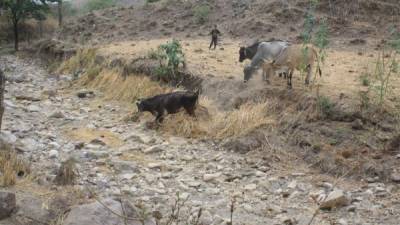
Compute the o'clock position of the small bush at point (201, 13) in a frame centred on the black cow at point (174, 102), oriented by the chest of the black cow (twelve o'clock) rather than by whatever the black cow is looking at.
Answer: The small bush is roughly at 3 o'clock from the black cow.

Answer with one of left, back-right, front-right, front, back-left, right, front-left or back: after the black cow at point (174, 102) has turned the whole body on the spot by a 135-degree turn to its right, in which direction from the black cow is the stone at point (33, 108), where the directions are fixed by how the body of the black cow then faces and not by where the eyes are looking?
left

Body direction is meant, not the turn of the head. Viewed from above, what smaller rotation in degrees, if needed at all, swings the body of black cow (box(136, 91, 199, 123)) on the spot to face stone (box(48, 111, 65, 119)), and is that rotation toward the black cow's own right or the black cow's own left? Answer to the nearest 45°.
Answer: approximately 45° to the black cow's own right

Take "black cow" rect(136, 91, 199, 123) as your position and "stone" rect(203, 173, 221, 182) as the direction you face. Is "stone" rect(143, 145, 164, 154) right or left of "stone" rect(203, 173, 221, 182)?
right

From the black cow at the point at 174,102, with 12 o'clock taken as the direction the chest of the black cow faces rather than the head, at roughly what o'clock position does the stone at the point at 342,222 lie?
The stone is roughly at 8 o'clock from the black cow.

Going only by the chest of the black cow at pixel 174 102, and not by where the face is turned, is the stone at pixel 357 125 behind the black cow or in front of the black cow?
behind

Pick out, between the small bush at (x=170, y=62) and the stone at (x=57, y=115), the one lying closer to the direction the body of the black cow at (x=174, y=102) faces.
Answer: the stone

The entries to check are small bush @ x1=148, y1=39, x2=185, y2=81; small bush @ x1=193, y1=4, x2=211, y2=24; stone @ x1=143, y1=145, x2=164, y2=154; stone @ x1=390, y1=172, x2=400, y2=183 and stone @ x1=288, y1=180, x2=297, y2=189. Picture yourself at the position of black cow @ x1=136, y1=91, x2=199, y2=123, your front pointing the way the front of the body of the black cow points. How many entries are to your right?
2

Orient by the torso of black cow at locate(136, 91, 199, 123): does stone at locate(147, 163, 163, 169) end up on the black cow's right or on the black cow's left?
on the black cow's left

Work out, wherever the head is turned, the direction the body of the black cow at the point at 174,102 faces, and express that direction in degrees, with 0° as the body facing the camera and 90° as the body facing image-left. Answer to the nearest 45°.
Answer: approximately 90°

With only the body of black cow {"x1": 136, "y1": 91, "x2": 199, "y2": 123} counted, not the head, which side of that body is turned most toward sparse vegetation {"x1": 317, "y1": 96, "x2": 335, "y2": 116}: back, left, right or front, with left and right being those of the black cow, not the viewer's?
back

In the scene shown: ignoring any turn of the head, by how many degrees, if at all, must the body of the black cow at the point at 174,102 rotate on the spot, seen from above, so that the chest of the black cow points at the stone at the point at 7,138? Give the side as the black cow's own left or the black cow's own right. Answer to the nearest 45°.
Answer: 0° — it already faces it

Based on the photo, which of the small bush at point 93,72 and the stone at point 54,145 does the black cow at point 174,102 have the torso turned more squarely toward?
the stone
